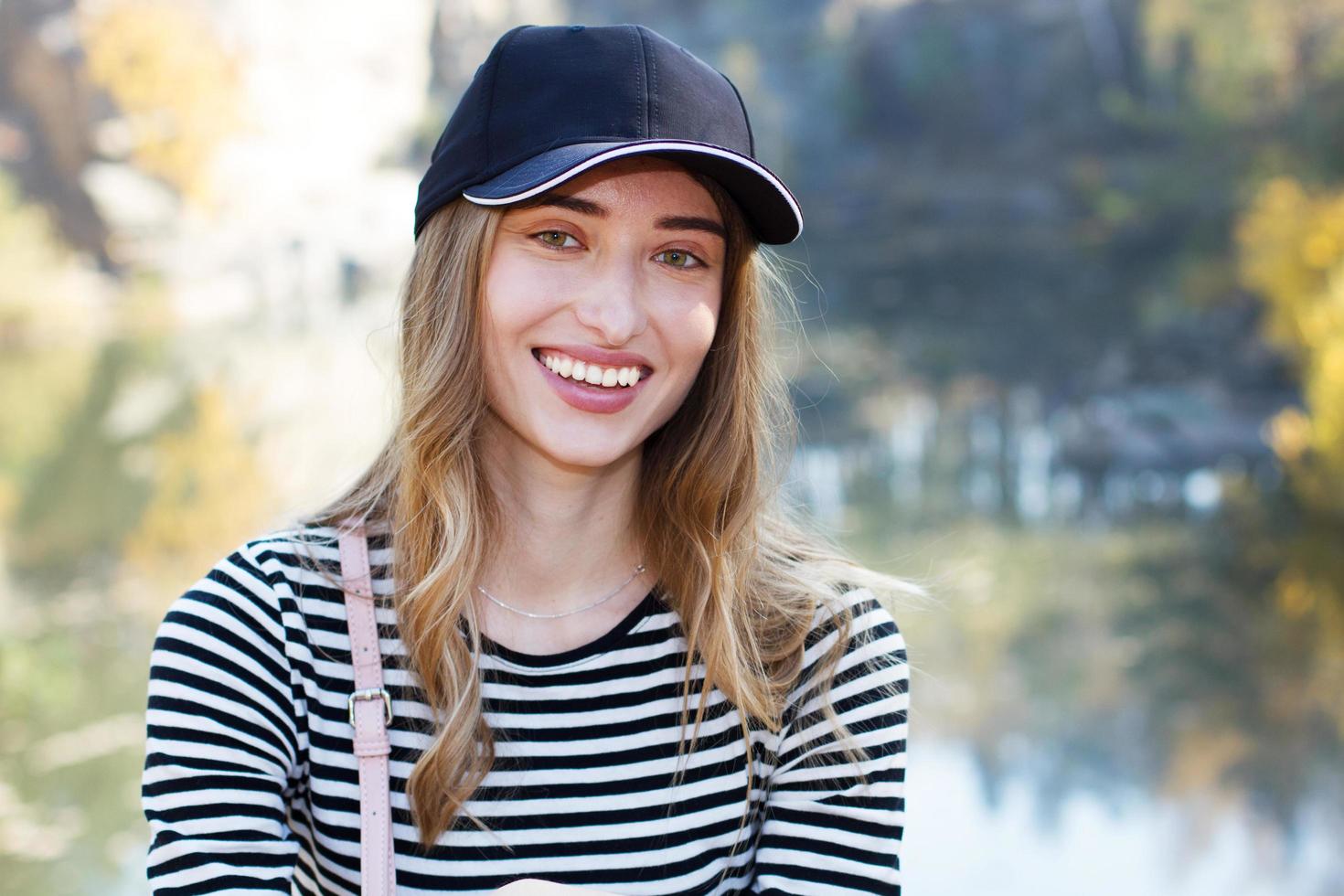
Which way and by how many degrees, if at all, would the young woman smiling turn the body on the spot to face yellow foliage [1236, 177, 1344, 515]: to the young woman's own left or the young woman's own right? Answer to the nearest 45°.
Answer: approximately 135° to the young woman's own left

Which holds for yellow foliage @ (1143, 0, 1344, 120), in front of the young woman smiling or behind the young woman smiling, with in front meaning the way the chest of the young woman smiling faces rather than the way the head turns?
behind

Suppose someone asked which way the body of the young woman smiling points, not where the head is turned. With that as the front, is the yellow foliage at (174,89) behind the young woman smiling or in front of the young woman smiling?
behind

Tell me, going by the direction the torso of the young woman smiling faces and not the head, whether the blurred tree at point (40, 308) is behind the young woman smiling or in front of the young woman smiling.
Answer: behind

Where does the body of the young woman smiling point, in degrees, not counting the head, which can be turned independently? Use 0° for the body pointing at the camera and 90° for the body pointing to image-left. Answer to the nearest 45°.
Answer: approximately 0°
